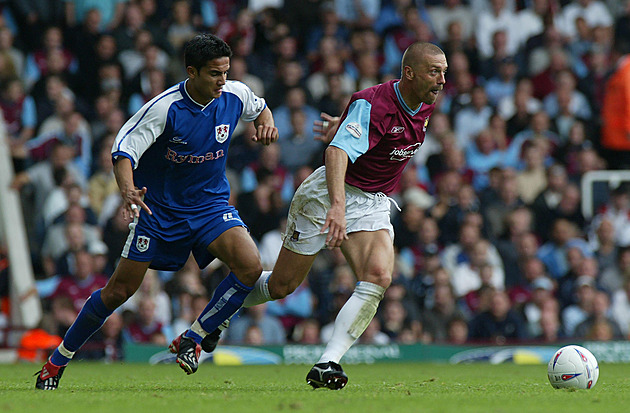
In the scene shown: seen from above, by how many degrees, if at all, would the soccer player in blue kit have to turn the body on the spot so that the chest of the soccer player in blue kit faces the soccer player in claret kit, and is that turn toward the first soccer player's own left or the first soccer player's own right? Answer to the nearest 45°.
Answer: approximately 45° to the first soccer player's own left

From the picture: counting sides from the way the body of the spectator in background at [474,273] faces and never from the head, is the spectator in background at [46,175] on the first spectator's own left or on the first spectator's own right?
on the first spectator's own right

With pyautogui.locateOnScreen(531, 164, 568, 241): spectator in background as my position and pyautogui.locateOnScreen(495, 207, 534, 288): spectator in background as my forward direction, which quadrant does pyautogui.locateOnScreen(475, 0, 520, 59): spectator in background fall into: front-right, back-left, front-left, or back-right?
back-right

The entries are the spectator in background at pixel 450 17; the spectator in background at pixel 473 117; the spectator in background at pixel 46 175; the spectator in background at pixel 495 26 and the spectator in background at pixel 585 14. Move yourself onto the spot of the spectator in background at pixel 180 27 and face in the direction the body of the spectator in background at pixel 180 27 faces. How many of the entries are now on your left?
4

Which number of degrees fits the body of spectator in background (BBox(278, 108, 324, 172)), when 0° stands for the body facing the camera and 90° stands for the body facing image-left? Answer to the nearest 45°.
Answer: approximately 0°

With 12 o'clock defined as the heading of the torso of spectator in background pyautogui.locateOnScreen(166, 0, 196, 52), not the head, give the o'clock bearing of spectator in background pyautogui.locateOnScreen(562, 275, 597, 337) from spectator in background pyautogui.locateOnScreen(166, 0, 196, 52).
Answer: spectator in background pyautogui.locateOnScreen(562, 275, 597, 337) is roughly at 10 o'clock from spectator in background pyautogui.locateOnScreen(166, 0, 196, 52).

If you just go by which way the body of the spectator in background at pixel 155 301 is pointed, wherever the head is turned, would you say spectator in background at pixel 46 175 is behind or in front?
behind

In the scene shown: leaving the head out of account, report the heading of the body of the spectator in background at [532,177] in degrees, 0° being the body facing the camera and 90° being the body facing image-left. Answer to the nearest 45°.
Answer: approximately 0°

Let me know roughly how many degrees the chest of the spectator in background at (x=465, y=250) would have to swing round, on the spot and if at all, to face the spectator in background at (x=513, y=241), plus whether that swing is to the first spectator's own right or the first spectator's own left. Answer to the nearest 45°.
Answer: approximately 135° to the first spectator's own left

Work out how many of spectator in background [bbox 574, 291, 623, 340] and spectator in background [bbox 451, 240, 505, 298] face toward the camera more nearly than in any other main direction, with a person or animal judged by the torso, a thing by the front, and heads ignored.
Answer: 2
